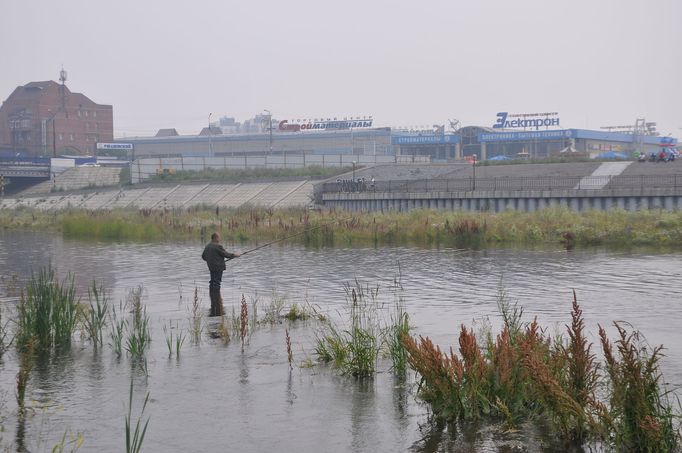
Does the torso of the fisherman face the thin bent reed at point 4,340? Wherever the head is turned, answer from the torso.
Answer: no

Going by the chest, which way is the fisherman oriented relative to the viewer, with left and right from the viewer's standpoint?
facing away from the viewer and to the right of the viewer

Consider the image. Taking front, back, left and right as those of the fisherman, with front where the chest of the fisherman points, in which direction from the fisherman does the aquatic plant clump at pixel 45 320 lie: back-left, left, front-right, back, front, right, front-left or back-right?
back

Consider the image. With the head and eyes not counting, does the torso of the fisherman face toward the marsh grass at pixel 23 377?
no

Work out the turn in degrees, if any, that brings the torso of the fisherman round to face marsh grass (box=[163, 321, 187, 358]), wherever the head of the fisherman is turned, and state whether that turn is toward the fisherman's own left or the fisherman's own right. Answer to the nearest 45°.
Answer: approximately 135° to the fisherman's own right

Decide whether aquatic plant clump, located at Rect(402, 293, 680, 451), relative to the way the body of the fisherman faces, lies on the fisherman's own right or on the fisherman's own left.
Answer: on the fisherman's own right

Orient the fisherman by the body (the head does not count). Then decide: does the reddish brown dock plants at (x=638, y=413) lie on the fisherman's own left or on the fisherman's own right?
on the fisherman's own right

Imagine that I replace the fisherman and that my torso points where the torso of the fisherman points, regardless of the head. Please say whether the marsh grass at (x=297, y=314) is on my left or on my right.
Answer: on my right

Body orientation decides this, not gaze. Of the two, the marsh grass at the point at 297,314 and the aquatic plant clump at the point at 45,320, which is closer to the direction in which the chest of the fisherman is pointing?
the marsh grass
